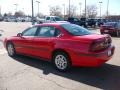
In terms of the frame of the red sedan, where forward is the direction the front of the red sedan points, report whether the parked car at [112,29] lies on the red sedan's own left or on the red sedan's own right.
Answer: on the red sedan's own right

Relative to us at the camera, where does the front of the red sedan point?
facing away from the viewer and to the left of the viewer
